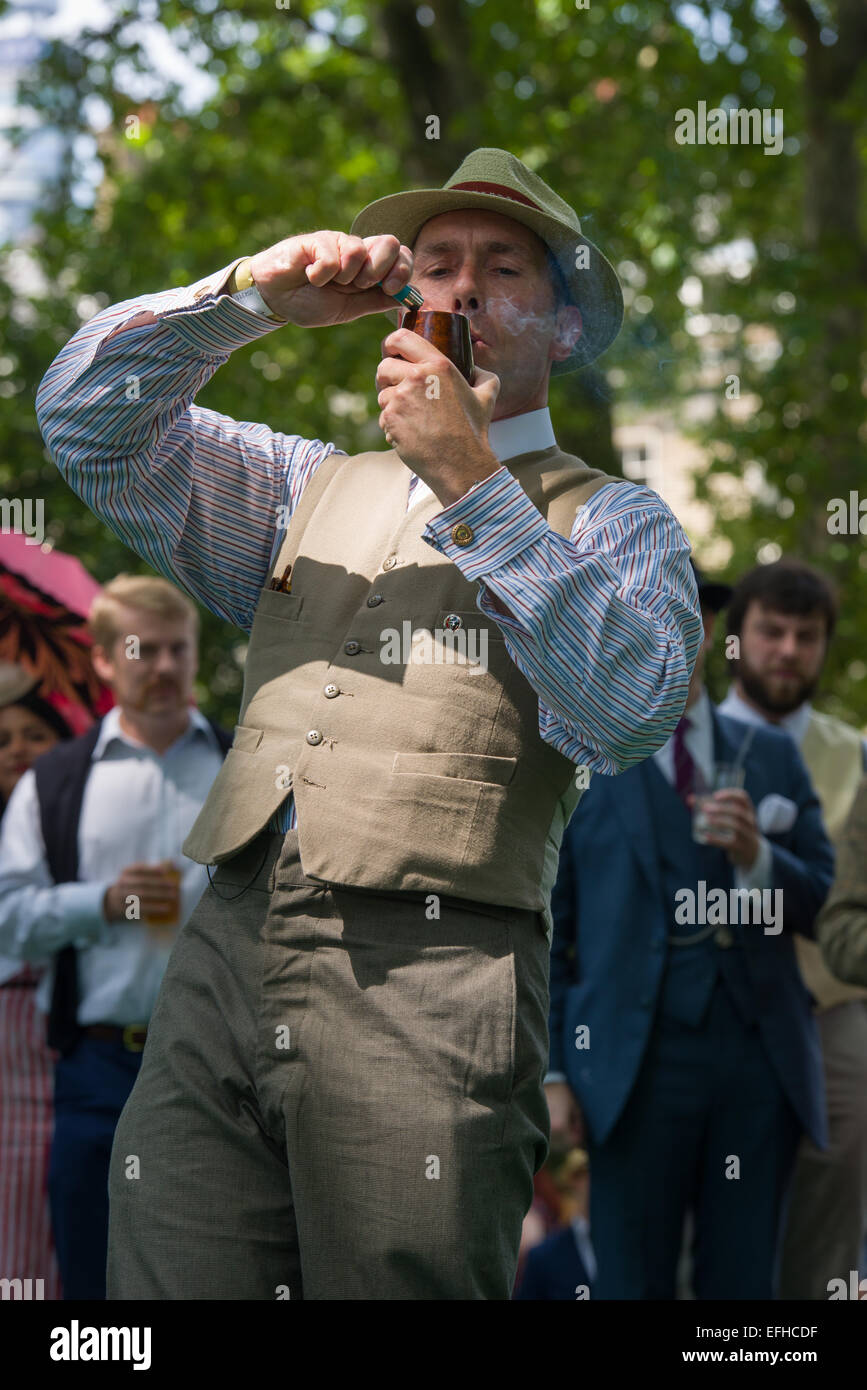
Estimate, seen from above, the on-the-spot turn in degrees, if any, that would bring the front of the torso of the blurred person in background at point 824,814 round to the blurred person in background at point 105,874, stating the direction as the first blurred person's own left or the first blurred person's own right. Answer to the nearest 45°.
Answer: approximately 45° to the first blurred person's own right

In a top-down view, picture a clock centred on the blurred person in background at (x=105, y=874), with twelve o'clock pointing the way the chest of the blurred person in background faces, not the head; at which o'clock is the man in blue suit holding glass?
The man in blue suit holding glass is roughly at 9 o'clock from the blurred person in background.

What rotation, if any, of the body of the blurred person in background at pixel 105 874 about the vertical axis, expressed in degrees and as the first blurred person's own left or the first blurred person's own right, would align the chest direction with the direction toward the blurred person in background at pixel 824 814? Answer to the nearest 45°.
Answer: approximately 45° to the first blurred person's own left

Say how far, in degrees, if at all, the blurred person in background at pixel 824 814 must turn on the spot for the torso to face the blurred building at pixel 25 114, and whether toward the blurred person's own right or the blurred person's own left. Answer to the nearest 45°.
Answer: approximately 135° to the blurred person's own right

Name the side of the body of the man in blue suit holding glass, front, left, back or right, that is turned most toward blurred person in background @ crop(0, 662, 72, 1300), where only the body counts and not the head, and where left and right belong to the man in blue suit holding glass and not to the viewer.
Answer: right

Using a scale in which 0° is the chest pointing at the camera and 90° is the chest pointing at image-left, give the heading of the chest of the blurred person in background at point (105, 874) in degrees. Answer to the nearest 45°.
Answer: approximately 315°

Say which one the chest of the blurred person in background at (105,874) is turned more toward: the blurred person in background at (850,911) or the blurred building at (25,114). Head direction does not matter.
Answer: the blurred person in background
